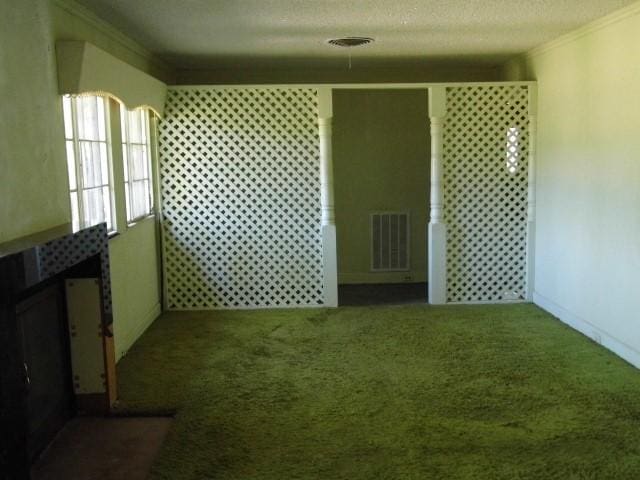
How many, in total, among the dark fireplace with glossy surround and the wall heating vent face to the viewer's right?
1

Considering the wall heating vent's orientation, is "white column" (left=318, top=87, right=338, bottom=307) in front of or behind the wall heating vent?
in front

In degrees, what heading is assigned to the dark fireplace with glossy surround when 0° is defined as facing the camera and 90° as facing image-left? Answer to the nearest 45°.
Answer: approximately 270°

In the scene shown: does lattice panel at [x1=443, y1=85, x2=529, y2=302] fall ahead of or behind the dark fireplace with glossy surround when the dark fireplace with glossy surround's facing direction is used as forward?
ahead

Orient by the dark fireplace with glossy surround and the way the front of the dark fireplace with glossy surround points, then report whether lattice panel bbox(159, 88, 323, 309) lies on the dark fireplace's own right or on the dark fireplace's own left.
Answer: on the dark fireplace's own left

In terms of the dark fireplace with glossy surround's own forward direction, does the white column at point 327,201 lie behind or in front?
in front

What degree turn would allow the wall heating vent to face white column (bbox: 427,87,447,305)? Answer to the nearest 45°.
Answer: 0° — it already faces it

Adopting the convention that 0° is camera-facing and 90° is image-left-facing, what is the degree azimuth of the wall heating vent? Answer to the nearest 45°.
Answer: approximately 0°
